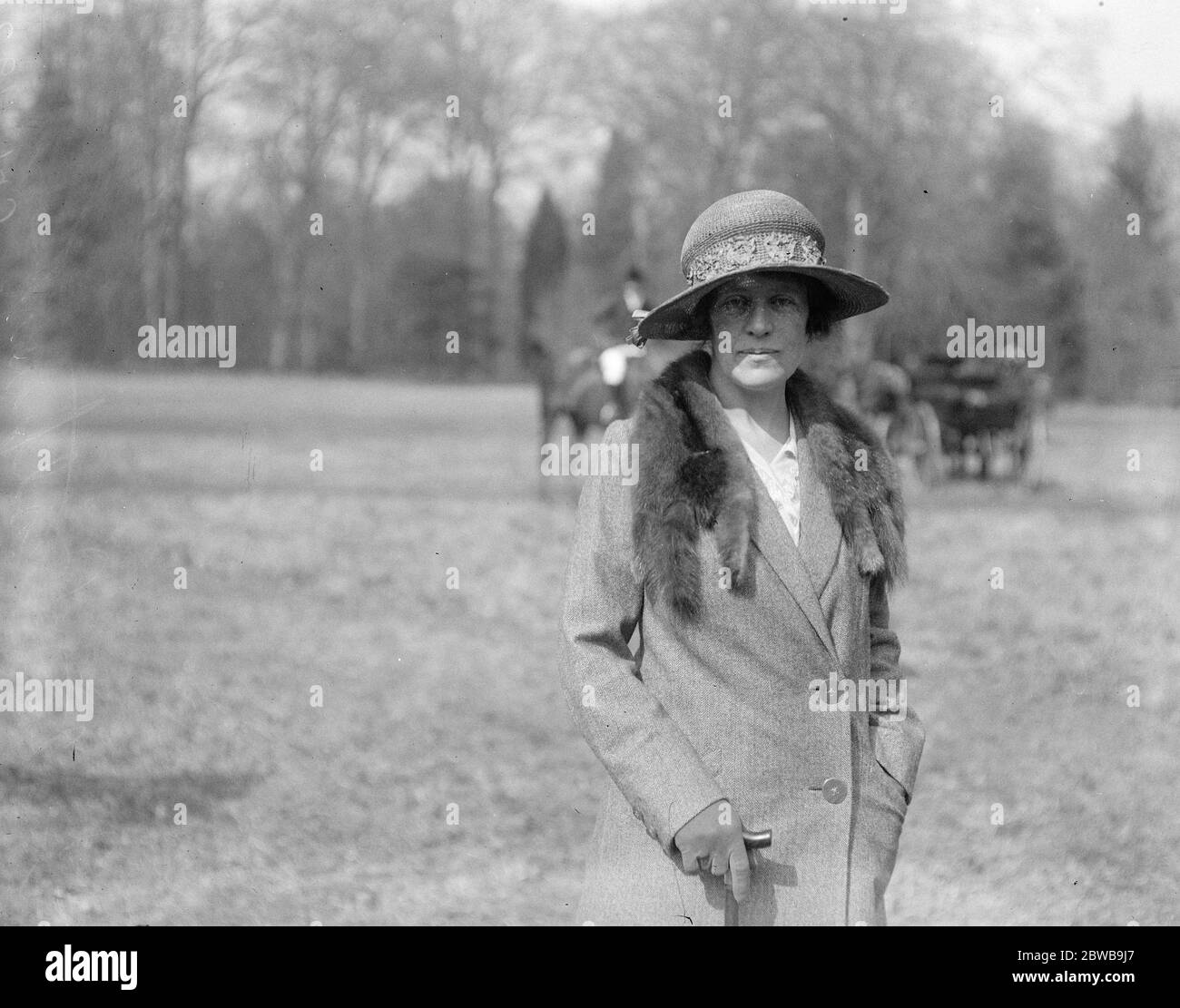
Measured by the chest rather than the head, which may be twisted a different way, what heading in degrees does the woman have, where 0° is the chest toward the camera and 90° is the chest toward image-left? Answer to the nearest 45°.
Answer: approximately 315°

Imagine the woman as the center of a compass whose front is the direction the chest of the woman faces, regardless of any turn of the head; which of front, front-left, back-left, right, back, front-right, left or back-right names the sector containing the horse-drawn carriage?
back-left
